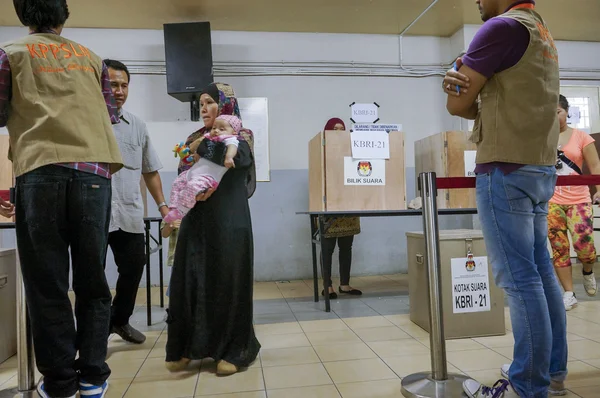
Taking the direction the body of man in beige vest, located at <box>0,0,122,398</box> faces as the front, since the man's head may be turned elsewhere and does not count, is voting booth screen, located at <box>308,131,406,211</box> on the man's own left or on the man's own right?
on the man's own right

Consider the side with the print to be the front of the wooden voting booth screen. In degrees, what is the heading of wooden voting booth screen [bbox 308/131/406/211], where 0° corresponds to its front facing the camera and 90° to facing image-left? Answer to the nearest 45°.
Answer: approximately 0°

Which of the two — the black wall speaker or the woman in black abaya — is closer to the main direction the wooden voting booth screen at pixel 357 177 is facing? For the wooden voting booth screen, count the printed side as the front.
the woman in black abaya

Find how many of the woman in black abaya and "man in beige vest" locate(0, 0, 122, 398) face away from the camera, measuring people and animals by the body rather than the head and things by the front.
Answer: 1

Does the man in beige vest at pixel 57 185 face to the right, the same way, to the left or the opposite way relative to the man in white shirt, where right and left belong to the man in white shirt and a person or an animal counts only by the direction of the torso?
the opposite way

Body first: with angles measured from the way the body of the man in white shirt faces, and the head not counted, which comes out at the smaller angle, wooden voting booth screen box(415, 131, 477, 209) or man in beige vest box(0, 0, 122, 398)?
the man in beige vest

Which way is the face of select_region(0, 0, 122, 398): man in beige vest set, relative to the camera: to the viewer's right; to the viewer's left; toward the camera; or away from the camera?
away from the camera

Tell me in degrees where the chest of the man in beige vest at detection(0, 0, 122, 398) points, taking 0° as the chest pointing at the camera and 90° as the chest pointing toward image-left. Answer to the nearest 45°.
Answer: approximately 180°

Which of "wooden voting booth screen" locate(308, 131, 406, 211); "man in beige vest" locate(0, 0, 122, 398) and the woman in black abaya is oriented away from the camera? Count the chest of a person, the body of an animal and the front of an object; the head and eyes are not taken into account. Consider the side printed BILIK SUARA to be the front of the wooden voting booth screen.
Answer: the man in beige vest

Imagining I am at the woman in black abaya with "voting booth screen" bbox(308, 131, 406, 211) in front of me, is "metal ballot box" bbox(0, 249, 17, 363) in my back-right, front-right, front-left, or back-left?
back-left
